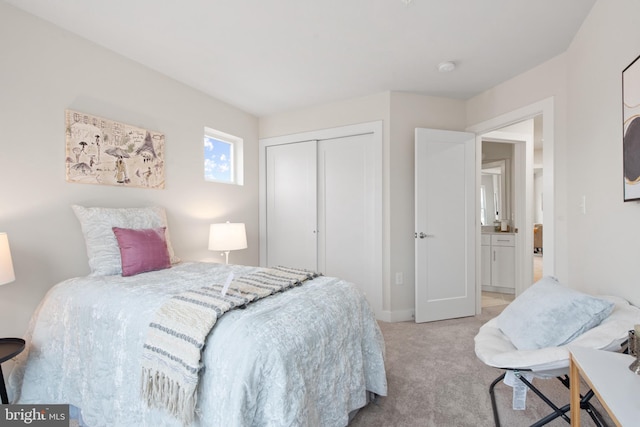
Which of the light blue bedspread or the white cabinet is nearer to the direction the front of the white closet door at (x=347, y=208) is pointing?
the light blue bedspread

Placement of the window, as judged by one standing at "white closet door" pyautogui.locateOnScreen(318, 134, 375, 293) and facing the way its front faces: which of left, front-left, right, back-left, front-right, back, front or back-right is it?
front-right

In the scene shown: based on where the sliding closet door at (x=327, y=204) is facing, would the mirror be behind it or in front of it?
behind

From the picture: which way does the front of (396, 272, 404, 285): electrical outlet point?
toward the camera

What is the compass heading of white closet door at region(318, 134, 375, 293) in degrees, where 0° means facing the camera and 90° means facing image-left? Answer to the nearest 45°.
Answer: approximately 45°

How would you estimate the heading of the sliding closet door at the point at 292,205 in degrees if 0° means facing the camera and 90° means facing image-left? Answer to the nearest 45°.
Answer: approximately 45°

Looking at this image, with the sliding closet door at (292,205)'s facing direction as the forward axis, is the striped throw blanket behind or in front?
in front

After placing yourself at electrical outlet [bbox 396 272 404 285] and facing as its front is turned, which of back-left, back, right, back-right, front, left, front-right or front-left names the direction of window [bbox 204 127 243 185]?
right

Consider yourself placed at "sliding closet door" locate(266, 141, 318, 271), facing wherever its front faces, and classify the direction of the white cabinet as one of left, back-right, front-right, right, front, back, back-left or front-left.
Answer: back-left

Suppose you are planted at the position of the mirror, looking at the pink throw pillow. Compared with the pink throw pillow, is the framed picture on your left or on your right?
left

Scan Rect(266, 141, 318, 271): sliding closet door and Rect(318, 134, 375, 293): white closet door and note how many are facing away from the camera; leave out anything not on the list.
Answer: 0

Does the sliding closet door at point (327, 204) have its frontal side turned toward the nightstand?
yes

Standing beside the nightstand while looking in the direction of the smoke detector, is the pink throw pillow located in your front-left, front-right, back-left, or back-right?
front-left

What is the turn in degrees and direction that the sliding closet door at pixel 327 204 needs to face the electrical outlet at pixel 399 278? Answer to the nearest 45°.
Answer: approximately 90° to its left

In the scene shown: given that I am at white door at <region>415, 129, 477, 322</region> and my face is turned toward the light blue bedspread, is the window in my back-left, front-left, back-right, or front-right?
front-right

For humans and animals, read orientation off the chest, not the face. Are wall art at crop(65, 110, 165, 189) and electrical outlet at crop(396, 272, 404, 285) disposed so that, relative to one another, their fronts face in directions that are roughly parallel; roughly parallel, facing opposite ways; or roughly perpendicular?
roughly perpendicular

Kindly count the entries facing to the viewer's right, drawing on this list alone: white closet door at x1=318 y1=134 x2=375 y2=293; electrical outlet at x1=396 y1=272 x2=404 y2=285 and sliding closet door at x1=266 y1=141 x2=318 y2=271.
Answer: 0

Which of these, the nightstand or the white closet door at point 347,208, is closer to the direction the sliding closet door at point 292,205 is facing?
the nightstand

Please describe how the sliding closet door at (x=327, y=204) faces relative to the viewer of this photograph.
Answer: facing the viewer and to the left of the viewer

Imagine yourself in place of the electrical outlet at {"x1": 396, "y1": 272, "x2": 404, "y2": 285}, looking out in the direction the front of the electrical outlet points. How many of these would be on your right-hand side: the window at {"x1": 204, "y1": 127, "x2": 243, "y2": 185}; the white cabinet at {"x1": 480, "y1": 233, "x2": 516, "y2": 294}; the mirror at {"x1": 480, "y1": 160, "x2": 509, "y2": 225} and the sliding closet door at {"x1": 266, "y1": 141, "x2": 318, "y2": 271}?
2

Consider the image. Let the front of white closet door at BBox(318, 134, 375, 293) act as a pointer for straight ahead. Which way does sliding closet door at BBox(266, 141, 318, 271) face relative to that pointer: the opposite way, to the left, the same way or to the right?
the same way

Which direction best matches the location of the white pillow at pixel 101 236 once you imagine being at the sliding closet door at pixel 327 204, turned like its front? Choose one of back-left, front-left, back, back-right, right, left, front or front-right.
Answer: front
